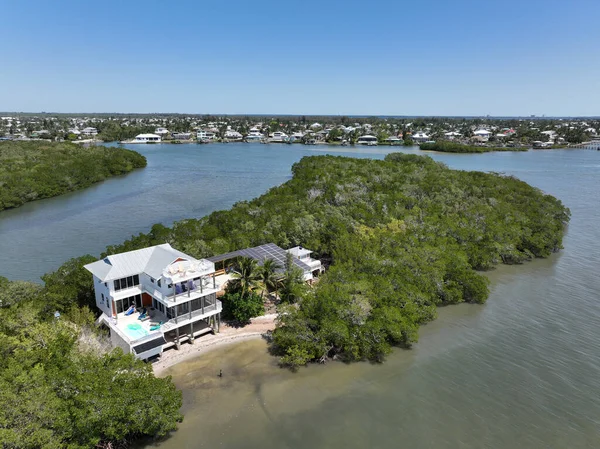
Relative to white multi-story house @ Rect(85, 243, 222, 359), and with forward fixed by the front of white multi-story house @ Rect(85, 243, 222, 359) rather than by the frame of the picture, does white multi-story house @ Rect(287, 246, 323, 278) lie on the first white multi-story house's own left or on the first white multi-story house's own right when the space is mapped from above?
on the first white multi-story house's own left

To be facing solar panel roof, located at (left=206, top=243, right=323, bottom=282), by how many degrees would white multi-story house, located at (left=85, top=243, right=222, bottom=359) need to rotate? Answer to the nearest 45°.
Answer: approximately 90° to its left

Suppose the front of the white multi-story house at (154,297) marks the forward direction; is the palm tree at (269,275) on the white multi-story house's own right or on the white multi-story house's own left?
on the white multi-story house's own left

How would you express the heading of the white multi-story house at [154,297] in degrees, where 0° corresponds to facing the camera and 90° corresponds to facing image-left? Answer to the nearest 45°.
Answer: approximately 315°
